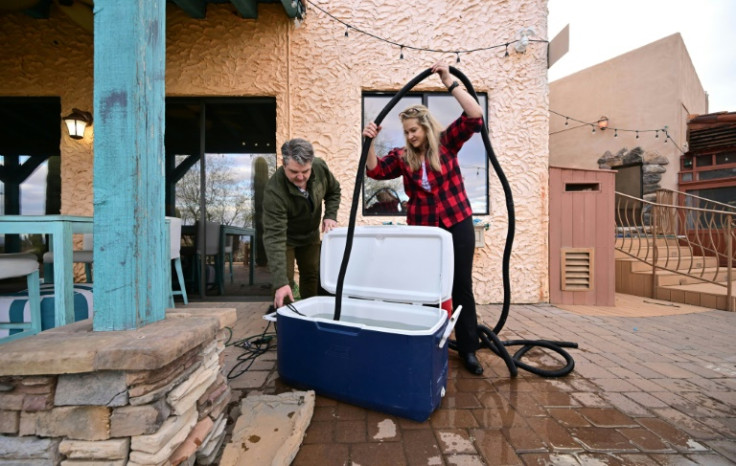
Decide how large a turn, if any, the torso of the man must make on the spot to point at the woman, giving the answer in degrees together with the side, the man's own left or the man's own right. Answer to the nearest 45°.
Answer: approximately 45° to the man's own left

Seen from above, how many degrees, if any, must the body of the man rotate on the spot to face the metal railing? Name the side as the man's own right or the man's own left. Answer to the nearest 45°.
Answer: approximately 45° to the man's own left

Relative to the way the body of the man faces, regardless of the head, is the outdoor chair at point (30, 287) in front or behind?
behind

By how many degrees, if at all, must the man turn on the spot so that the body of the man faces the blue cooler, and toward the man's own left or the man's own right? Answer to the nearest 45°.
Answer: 0° — they already face it

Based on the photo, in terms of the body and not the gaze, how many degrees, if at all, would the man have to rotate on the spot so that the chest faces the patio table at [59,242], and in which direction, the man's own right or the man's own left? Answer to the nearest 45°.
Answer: approximately 135° to the man's own right

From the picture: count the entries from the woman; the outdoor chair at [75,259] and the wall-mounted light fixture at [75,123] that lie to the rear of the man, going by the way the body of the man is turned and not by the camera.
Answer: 2

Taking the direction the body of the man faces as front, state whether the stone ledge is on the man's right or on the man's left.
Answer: on the man's right

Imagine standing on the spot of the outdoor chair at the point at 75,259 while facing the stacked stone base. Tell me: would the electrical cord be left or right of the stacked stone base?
left

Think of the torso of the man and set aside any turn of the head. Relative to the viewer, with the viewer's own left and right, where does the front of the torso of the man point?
facing the viewer and to the right of the viewer

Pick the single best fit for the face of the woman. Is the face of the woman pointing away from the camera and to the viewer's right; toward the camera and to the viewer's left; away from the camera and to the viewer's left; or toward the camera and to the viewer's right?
toward the camera and to the viewer's left
